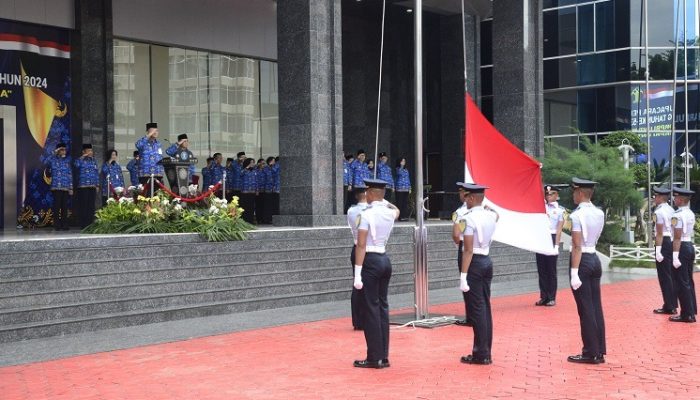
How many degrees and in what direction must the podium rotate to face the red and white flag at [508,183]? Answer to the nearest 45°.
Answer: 0° — it already faces it

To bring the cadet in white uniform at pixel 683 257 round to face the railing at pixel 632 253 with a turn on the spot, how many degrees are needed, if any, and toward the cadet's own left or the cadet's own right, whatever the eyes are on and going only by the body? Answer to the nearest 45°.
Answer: approximately 90° to the cadet's own right

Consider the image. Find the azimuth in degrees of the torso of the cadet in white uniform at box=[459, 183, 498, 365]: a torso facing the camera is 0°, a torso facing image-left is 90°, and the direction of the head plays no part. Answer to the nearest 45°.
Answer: approximately 135°

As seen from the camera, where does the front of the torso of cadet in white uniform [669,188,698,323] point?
to the viewer's left

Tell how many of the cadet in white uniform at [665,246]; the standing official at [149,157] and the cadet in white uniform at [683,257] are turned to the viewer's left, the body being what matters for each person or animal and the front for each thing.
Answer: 2

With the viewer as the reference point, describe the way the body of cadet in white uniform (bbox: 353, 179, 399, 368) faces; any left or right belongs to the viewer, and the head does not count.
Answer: facing away from the viewer and to the left of the viewer

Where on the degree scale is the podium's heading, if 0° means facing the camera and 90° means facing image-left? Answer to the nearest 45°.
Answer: approximately 315°

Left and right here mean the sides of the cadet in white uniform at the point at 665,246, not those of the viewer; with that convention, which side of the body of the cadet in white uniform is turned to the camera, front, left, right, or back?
left

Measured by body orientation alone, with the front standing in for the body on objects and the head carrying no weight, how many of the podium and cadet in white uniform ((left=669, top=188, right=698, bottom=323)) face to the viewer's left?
1

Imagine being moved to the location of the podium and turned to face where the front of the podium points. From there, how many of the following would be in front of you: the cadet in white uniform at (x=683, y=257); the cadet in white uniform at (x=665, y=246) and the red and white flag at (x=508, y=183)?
3

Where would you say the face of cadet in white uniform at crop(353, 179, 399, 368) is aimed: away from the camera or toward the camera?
away from the camera
